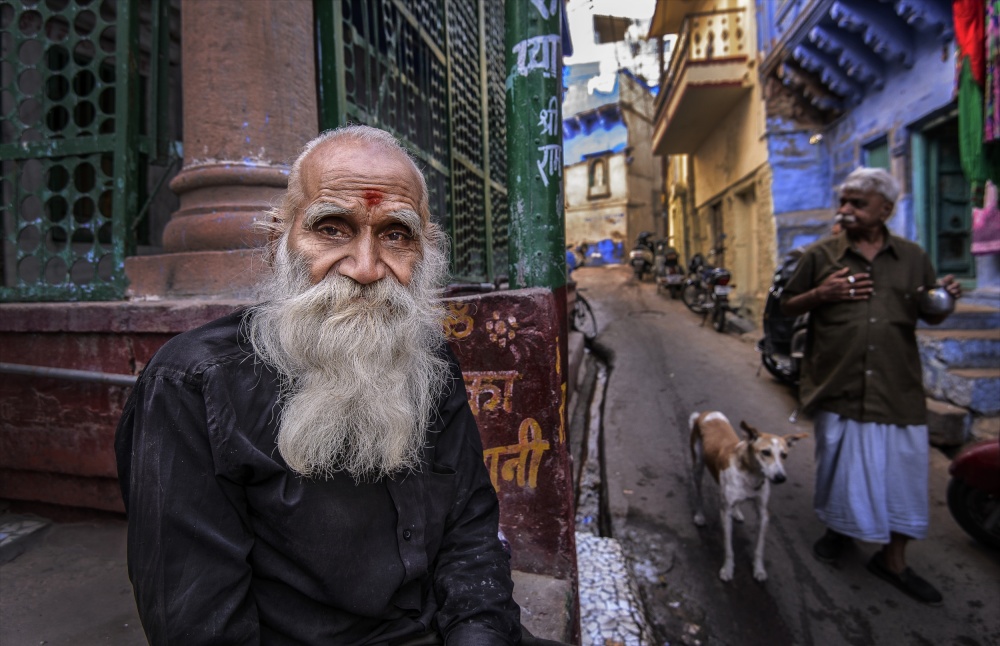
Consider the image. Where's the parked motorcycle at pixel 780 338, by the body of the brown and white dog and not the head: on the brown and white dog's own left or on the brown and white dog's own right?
on the brown and white dog's own left

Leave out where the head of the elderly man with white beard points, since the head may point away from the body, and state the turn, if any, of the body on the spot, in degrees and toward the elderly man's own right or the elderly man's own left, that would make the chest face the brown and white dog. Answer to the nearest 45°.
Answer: approximately 90° to the elderly man's own left

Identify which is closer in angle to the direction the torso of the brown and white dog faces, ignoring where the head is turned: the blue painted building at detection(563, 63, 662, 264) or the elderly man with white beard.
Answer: the elderly man with white beard

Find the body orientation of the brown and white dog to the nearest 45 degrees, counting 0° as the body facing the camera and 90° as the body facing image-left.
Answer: approximately 315°

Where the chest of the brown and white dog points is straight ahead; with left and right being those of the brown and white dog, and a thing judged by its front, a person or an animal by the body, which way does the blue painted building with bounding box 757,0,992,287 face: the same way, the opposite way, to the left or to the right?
to the right

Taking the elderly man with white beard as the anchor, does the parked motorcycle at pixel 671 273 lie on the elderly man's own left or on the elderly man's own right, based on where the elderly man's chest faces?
on the elderly man's own left

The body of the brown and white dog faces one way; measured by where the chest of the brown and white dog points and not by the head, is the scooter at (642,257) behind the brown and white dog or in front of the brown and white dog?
behind

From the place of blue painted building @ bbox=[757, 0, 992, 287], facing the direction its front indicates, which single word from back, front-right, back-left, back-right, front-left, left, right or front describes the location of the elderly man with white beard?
front-left

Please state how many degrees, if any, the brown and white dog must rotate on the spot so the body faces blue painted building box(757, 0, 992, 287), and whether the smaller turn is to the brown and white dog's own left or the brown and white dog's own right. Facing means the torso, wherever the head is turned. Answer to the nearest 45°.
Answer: approximately 135° to the brown and white dog's own left

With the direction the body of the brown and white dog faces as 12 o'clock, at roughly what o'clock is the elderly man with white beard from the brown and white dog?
The elderly man with white beard is roughly at 2 o'clock from the brown and white dog.

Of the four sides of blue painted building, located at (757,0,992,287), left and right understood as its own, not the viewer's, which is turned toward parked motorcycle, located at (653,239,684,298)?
right

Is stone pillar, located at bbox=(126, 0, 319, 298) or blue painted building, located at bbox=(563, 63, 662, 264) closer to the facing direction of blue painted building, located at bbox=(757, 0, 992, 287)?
the stone pillar

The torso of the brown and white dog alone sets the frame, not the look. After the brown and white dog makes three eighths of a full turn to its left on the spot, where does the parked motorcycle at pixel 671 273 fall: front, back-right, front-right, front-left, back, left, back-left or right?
front

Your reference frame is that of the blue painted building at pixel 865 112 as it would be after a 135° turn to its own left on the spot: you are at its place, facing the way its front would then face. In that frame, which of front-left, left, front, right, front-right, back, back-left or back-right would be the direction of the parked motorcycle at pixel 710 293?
back-left

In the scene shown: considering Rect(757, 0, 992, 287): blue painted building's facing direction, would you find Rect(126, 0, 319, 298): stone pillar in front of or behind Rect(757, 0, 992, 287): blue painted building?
in front
